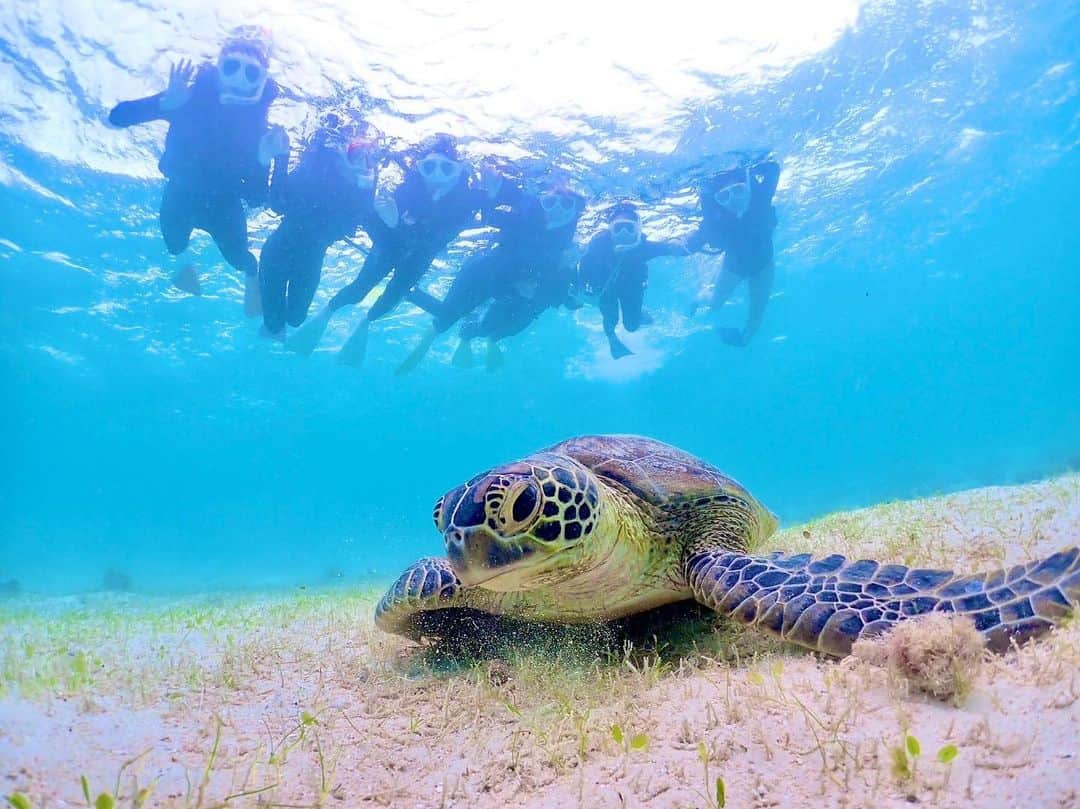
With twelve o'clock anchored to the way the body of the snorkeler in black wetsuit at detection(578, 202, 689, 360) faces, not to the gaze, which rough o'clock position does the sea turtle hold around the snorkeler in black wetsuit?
The sea turtle is roughly at 12 o'clock from the snorkeler in black wetsuit.

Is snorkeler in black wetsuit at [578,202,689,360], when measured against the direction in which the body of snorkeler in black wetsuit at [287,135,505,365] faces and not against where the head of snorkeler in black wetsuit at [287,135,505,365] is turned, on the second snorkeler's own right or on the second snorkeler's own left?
on the second snorkeler's own left

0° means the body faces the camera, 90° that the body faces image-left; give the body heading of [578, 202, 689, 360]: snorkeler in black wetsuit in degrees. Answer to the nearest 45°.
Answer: approximately 0°

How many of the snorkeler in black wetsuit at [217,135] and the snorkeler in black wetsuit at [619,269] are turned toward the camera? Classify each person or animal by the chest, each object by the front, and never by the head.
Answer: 2

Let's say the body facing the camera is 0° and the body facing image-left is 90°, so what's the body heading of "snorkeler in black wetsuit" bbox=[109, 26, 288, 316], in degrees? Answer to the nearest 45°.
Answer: approximately 0°

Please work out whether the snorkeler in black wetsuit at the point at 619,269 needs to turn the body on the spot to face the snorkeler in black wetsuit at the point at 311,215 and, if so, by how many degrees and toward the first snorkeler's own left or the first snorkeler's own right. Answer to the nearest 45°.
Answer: approximately 45° to the first snorkeler's own right

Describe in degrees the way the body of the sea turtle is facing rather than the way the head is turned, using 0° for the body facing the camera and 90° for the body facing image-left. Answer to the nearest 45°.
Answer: approximately 45°

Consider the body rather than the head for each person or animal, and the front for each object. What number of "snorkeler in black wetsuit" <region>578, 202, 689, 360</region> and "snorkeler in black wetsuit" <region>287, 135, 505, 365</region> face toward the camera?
2
